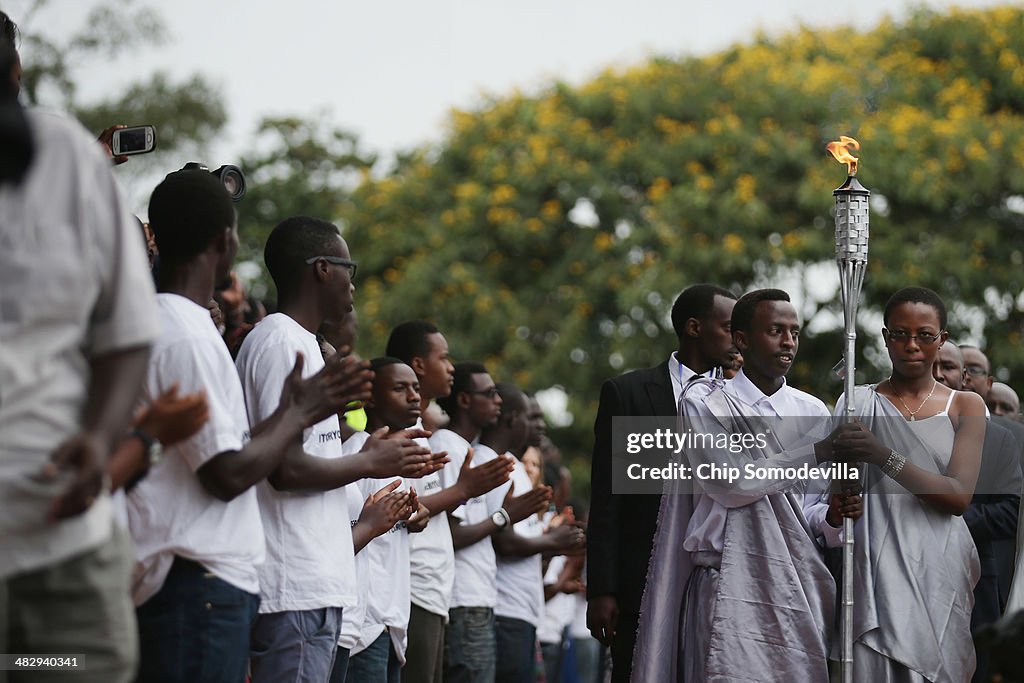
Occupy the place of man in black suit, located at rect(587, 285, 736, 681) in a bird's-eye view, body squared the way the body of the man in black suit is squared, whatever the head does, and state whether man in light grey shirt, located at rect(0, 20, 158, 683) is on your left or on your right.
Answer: on your right

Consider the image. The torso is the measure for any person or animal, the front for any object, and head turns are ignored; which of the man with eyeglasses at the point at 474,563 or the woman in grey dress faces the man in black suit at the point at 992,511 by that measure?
the man with eyeglasses

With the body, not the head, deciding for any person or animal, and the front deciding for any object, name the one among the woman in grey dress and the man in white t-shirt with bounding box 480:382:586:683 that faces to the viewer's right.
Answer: the man in white t-shirt

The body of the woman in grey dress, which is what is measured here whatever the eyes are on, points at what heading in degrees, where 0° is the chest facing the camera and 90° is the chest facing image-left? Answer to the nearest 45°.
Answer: approximately 0°

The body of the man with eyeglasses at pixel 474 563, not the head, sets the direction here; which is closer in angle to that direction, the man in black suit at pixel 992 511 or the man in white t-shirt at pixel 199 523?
the man in black suit

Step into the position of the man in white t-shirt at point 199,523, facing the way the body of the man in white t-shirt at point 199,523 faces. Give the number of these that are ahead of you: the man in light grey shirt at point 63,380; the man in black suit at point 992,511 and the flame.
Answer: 2

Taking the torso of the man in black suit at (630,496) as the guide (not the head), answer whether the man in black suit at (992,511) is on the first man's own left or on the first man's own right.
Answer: on the first man's own left

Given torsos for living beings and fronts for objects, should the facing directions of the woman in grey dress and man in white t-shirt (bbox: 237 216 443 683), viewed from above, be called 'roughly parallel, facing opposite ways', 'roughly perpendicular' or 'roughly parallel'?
roughly perpendicular

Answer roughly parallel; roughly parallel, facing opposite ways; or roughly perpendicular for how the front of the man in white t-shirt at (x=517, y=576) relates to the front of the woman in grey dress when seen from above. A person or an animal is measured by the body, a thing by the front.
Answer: roughly perpendicular

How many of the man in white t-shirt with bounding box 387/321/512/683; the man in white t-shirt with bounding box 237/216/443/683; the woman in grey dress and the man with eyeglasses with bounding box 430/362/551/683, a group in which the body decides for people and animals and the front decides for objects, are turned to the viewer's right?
3

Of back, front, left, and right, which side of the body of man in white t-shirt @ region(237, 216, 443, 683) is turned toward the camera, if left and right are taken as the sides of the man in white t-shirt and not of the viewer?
right

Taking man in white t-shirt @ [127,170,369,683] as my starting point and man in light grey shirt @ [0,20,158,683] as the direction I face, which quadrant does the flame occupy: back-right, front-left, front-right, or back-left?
back-left

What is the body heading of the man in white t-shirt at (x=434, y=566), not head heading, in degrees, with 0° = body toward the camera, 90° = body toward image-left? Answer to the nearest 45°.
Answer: approximately 270°

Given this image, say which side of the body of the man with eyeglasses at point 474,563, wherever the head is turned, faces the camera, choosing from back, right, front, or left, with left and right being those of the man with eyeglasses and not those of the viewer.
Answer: right

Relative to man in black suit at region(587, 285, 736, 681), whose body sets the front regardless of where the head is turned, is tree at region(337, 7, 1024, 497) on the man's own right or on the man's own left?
on the man's own left
